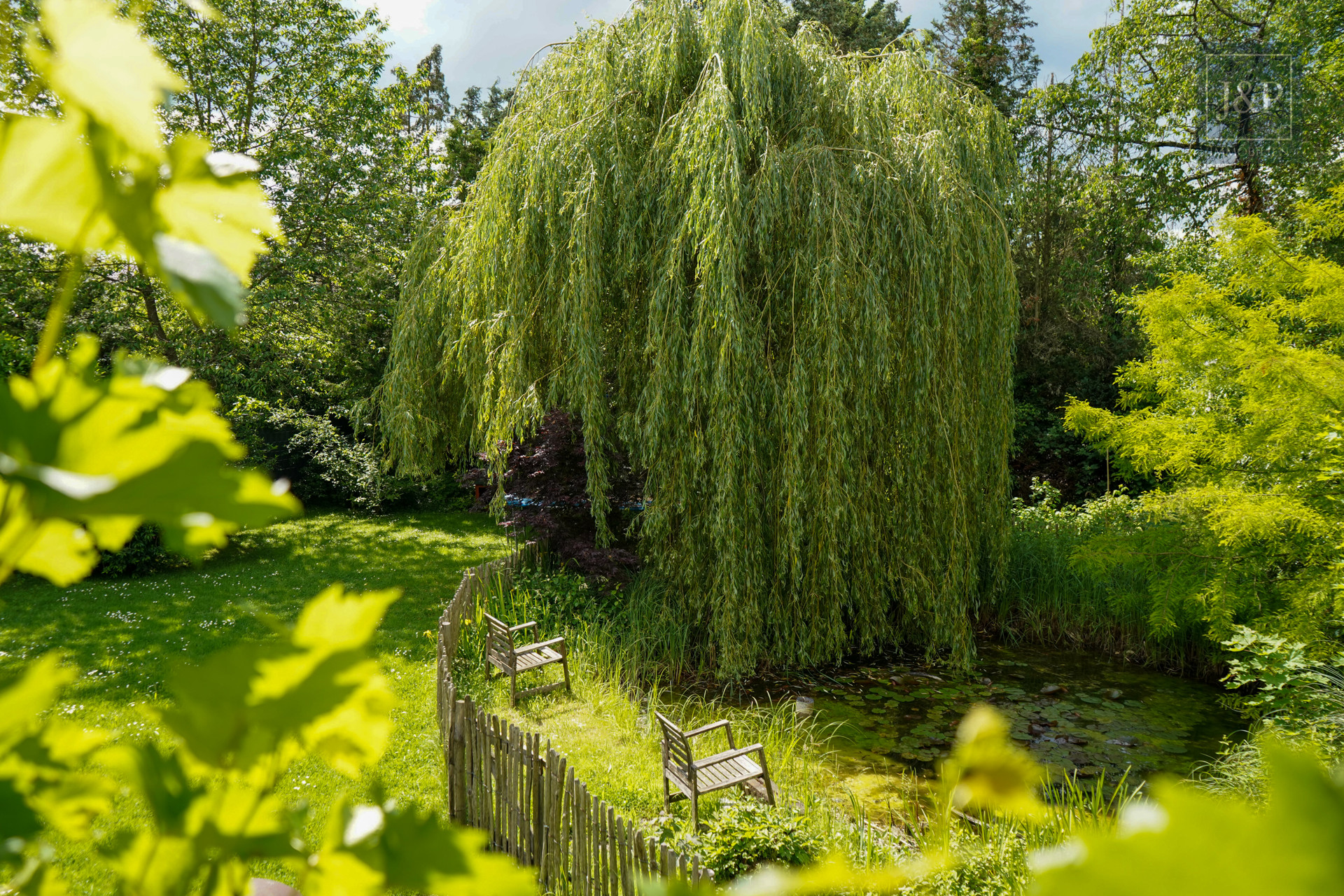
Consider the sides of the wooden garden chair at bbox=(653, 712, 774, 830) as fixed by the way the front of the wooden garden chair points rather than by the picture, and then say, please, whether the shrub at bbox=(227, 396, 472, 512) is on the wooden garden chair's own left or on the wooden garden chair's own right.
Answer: on the wooden garden chair's own left

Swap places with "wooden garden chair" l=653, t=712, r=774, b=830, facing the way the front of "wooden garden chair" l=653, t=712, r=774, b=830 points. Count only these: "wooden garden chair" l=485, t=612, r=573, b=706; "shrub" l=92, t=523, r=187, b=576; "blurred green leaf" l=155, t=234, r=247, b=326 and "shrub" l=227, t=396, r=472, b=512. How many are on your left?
3

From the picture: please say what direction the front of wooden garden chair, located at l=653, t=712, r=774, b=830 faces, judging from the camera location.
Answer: facing away from the viewer and to the right of the viewer

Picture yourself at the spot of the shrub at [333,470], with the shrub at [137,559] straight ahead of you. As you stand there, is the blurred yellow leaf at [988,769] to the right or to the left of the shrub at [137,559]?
left
